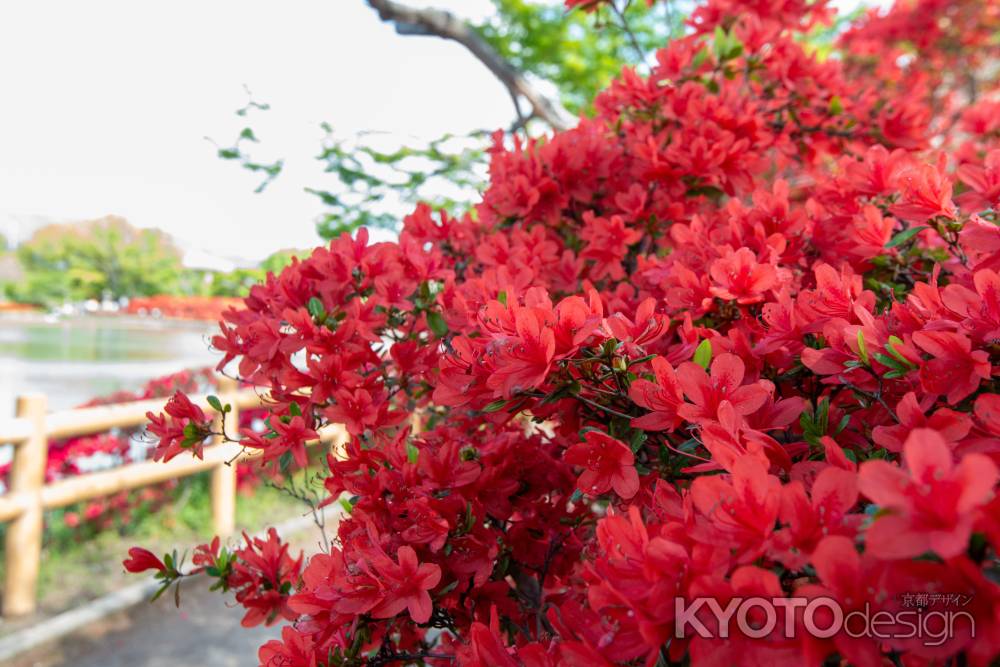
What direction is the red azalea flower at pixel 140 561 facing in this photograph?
to the viewer's left

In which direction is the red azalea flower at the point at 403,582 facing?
toward the camera

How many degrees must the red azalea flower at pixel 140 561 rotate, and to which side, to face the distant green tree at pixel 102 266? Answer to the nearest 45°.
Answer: approximately 90° to its right

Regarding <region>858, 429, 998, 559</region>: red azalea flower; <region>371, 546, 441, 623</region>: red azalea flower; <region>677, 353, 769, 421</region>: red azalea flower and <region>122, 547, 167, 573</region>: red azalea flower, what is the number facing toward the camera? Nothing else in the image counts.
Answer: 3

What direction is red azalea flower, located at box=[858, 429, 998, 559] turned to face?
toward the camera

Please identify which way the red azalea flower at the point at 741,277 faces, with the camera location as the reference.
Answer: facing the viewer

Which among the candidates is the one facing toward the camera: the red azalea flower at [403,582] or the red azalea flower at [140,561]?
the red azalea flower at [403,582]

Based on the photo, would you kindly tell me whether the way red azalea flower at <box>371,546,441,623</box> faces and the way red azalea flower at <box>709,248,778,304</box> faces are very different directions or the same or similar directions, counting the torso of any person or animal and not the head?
same or similar directions

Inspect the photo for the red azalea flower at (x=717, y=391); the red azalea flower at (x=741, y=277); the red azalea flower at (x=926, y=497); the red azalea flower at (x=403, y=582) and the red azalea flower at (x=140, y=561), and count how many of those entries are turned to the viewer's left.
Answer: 1

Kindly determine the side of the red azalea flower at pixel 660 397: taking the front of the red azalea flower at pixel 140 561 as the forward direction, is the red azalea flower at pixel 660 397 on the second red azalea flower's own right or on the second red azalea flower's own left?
on the second red azalea flower's own left

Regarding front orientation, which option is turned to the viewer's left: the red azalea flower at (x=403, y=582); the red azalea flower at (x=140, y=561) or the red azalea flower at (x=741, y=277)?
the red azalea flower at (x=140, y=561)

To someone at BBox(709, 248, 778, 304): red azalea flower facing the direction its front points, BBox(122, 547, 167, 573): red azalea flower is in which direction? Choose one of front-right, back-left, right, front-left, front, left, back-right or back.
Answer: right

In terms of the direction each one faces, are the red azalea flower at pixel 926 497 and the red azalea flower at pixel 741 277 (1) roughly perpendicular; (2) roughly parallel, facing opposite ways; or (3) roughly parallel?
roughly parallel
